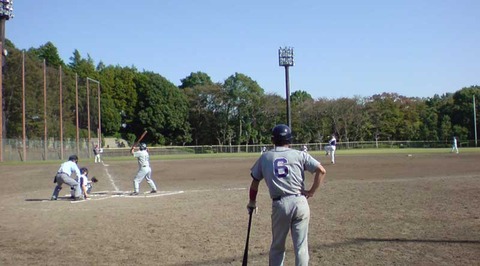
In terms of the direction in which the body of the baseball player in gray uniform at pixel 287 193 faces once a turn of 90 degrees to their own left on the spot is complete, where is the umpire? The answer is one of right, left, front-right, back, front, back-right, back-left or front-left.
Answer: front-right

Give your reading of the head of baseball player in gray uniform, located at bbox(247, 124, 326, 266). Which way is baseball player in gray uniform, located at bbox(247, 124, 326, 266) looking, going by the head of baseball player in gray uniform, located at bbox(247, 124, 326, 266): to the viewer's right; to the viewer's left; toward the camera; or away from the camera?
away from the camera

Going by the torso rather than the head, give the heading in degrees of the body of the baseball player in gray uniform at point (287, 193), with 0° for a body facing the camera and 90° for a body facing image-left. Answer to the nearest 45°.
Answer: approximately 180°
